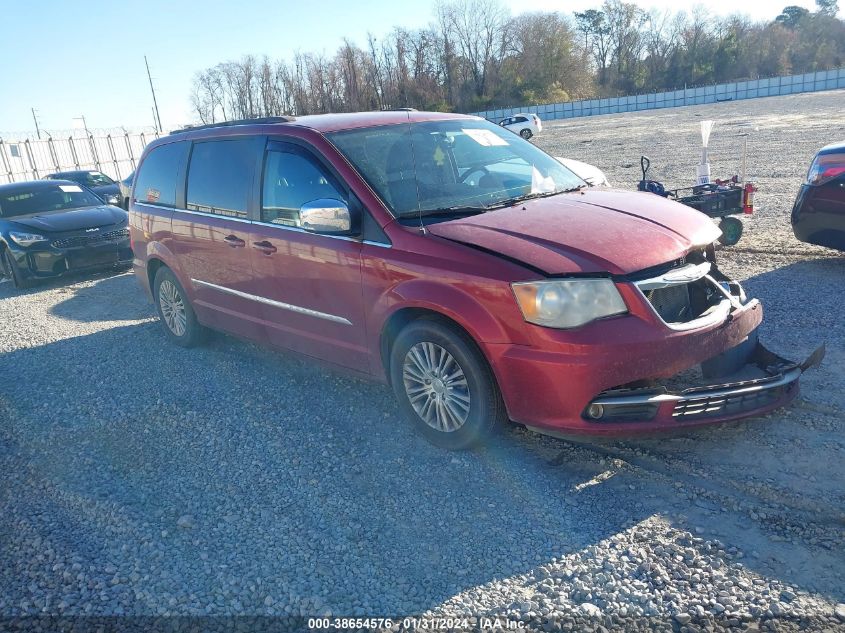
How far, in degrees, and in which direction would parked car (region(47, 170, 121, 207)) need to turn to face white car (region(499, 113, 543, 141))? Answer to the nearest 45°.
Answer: approximately 90° to its left

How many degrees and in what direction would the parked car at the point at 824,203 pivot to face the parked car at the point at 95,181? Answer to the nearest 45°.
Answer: approximately 135° to its left

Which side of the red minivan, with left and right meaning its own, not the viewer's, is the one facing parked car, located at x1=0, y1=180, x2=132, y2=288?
back

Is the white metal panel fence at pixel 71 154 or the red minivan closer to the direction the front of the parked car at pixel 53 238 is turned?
the red minivan

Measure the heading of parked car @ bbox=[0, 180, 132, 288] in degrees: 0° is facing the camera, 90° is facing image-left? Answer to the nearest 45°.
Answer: approximately 315°

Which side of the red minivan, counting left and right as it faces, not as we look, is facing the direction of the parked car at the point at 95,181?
back

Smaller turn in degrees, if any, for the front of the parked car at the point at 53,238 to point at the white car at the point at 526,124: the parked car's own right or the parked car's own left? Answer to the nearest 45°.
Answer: approximately 90° to the parked car's own left

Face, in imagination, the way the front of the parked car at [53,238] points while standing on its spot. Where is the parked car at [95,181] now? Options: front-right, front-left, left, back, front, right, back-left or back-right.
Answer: back-left
